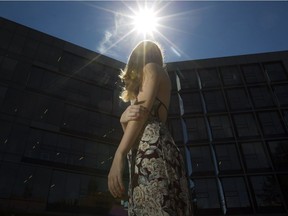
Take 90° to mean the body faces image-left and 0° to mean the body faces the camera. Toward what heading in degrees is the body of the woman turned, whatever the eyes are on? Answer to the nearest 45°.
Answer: approximately 90°
